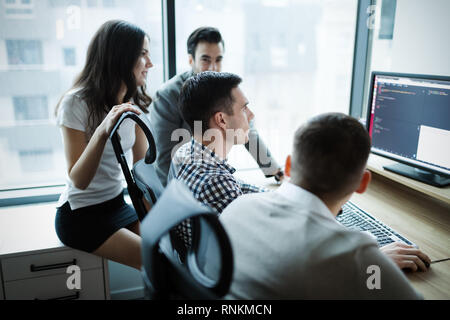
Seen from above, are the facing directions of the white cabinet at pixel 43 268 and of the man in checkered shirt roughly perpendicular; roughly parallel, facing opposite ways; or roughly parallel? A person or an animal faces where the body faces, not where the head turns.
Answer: roughly perpendicular

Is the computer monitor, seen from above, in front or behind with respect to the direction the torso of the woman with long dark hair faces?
in front

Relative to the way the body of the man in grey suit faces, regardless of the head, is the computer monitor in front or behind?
in front

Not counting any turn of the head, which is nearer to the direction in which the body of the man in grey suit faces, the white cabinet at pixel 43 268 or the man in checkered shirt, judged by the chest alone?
the man in checkered shirt

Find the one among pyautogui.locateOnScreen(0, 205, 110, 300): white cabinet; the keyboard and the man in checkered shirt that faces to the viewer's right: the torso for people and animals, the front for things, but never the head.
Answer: the man in checkered shirt

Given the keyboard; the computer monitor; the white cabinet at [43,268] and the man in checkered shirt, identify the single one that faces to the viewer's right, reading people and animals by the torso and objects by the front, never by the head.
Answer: the man in checkered shirt

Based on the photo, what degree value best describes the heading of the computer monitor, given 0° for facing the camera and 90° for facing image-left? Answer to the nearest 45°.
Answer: approximately 45°

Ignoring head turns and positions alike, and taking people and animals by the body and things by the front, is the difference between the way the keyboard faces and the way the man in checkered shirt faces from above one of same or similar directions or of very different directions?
very different directions

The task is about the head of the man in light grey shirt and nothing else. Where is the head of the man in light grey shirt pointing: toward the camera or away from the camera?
away from the camera

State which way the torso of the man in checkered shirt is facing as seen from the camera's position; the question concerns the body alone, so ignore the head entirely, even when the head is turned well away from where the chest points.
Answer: to the viewer's right

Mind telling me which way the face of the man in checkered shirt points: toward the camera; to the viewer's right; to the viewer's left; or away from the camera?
to the viewer's right

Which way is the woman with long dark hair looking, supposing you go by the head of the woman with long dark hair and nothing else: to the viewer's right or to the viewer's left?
to the viewer's right

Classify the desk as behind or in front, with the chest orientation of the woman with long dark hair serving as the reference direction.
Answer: in front

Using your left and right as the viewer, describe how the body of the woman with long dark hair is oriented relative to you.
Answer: facing to the right of the viewer
